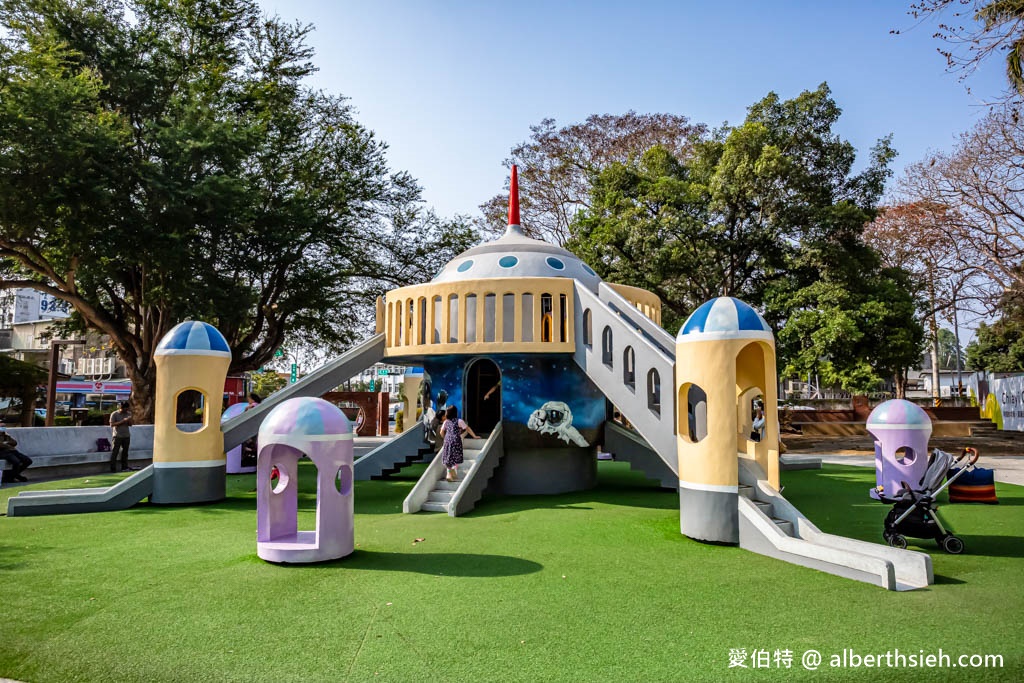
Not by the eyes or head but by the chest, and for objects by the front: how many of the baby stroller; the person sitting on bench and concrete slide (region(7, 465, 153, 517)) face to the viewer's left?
2

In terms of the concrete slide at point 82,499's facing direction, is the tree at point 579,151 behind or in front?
behind

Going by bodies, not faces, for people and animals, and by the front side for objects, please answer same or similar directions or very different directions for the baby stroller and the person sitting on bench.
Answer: very different directions

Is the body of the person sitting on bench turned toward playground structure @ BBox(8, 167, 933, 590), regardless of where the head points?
yes

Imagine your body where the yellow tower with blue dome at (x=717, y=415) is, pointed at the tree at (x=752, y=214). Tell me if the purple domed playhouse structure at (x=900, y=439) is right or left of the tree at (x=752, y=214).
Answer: right

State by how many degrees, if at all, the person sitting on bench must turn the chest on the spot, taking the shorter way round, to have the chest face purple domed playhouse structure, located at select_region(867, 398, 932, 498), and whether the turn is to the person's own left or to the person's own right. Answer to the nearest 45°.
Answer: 0° — they already face it

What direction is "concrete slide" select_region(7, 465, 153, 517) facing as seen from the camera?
to the viewer's left

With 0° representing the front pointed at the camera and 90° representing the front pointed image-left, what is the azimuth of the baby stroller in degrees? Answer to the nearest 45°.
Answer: approximately 90°

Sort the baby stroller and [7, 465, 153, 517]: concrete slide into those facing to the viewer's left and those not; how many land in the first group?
2

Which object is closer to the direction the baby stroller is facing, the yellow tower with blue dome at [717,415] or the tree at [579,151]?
the yellow tower with blue dome

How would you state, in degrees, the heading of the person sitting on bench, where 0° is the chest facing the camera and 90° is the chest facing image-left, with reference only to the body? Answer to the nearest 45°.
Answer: approximately 315°
